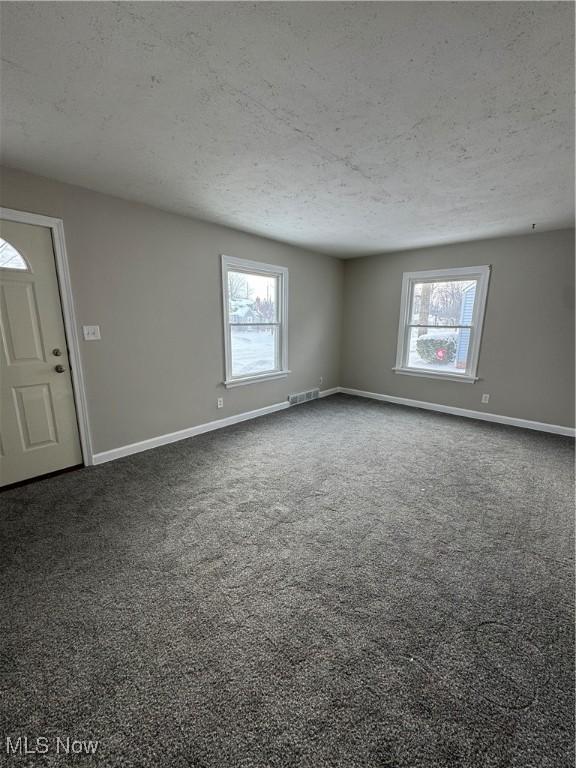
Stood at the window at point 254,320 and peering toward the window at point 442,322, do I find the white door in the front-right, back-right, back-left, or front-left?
back-right

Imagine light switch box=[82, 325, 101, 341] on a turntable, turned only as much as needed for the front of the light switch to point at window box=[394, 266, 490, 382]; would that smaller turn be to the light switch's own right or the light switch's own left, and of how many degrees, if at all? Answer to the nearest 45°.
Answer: approximately 90° to the light switch's own left

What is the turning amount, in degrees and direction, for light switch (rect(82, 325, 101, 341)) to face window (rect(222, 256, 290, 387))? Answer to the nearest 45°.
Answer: approximately 90° to its left
